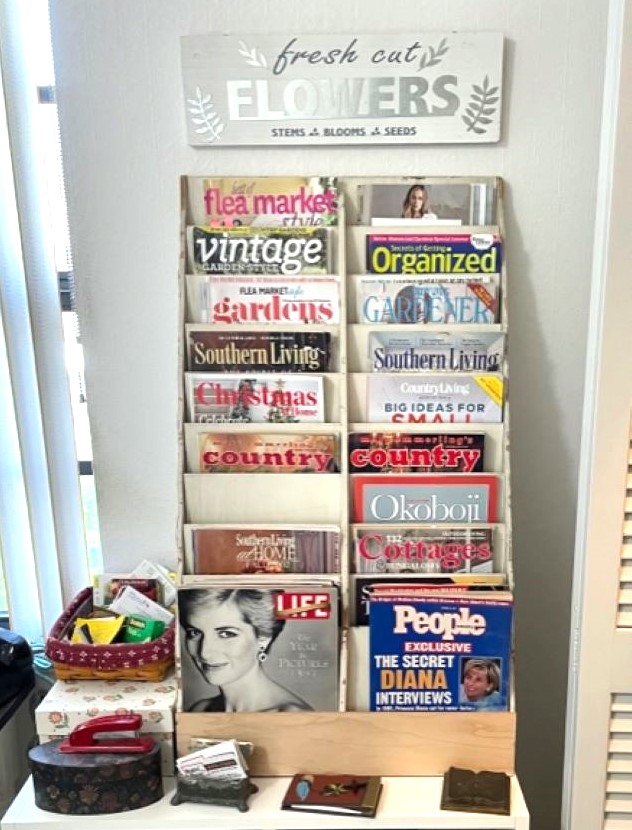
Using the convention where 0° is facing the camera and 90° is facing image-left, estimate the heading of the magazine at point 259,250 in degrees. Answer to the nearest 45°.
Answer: approximately 0°

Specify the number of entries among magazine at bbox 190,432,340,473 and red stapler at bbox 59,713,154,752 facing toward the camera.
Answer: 1
